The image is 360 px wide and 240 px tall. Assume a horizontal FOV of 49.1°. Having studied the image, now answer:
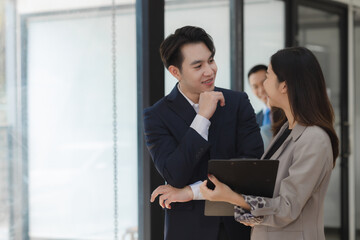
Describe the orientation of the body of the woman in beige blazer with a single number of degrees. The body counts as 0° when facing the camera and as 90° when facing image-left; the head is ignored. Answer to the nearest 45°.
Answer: approximately 90°

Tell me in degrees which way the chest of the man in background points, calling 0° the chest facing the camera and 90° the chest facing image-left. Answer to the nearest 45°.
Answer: approximately 45°
